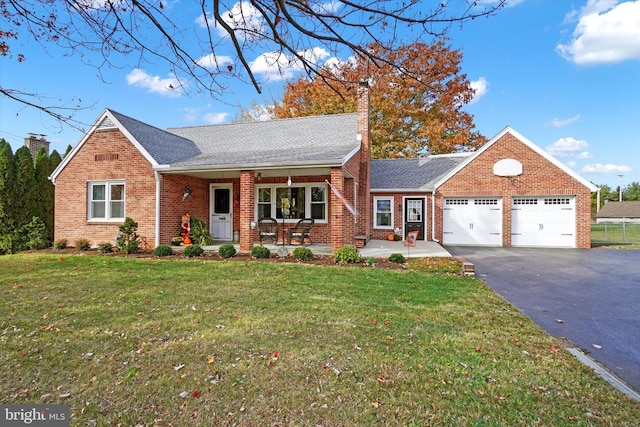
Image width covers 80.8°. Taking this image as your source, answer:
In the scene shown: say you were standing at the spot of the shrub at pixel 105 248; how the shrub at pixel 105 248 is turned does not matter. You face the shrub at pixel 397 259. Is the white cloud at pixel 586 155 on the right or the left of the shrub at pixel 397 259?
left

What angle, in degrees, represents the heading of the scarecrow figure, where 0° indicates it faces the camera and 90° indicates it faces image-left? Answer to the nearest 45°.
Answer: approximately 0°

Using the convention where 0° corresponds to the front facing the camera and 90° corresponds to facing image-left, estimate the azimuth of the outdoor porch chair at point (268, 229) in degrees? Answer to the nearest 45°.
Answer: approximately 0°

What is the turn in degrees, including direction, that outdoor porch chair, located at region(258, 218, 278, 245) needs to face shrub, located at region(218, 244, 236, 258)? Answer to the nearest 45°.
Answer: approximately 45° to its right

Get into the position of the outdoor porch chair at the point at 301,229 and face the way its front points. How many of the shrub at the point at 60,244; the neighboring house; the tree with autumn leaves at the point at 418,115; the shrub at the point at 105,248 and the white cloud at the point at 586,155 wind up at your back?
3

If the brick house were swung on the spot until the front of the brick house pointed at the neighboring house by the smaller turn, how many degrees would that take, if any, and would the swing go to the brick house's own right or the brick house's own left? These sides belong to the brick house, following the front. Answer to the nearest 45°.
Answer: approximately 135° to the brick house's own left

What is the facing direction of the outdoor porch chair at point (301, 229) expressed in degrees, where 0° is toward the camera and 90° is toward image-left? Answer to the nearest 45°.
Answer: approximately 45°

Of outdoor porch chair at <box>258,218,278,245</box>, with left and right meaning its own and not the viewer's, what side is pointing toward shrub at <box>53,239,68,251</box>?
right

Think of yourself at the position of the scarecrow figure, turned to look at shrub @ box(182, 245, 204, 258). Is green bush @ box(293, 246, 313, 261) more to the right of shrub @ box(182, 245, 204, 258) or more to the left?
left

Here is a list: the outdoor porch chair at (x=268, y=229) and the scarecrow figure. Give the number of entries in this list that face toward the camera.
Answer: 2

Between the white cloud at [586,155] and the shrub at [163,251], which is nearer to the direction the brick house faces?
the shrub
